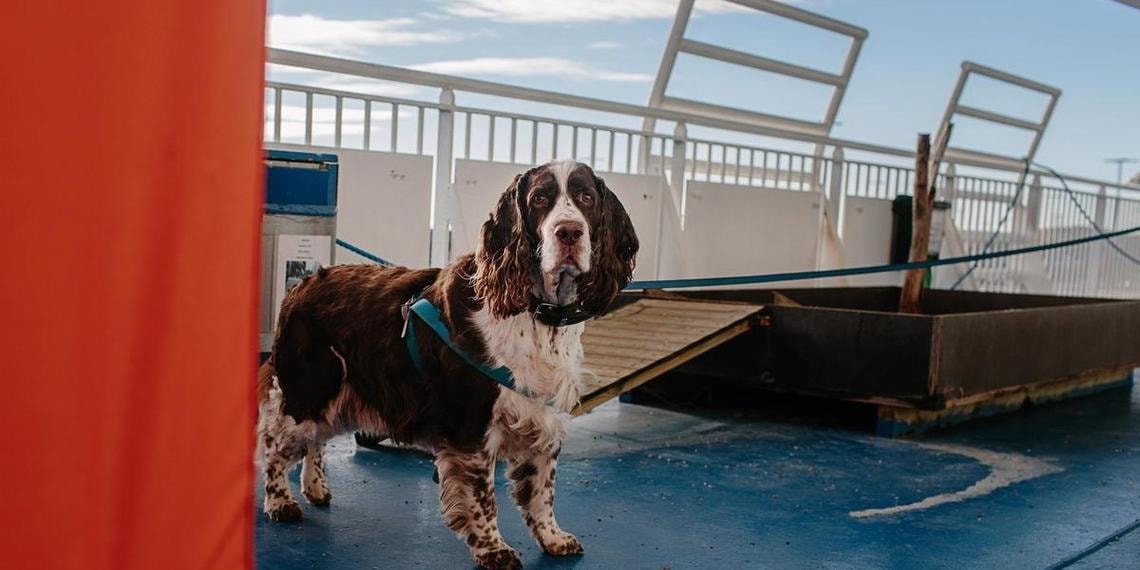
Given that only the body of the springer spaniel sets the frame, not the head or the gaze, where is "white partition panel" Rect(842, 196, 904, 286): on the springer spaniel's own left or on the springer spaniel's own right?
on the springer spaniel's own left

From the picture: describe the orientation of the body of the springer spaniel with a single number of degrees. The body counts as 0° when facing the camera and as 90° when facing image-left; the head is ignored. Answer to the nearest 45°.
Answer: approximately 315°

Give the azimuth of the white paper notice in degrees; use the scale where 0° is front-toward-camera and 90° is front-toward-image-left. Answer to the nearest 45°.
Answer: approximately 0°

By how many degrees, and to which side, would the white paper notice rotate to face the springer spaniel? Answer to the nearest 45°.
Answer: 0° — it already faces it

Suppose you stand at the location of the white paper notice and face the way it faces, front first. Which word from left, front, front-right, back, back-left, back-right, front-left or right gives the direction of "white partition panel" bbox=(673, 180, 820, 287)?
back-left

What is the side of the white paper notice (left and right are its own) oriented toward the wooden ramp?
left

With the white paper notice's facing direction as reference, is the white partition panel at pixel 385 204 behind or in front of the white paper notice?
behind

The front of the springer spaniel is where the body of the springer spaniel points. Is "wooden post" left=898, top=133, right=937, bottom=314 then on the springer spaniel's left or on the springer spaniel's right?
on the springer spaniel's left

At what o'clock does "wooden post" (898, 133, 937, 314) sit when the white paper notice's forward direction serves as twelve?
The wooden post is roughly at 8 o'clock from the white paper notice.

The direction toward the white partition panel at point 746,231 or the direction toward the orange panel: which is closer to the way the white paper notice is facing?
the orange panel

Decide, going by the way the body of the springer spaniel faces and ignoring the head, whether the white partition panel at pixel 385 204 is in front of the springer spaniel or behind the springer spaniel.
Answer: behind
